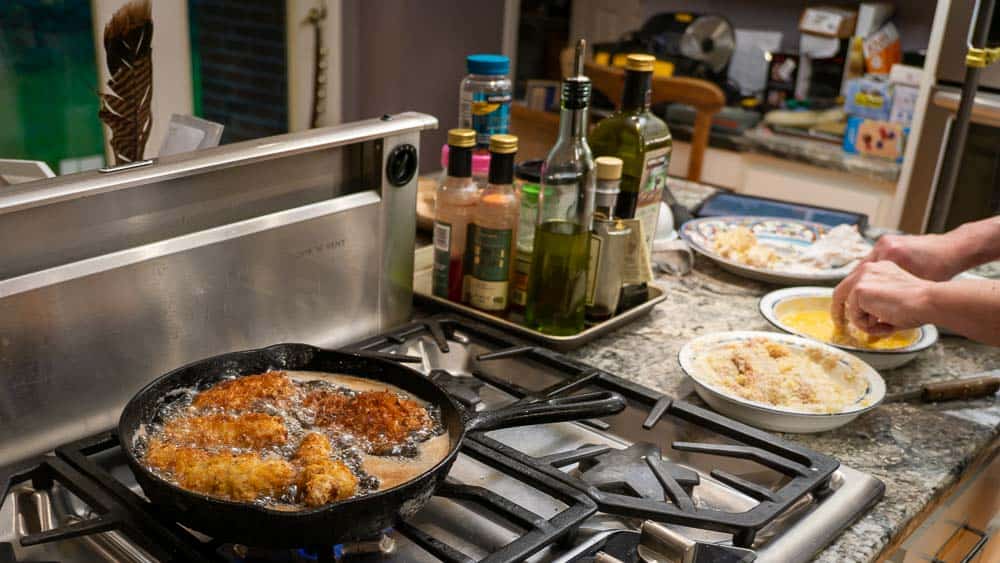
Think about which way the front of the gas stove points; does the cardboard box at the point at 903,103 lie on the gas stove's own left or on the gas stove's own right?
on the gas stove's own left

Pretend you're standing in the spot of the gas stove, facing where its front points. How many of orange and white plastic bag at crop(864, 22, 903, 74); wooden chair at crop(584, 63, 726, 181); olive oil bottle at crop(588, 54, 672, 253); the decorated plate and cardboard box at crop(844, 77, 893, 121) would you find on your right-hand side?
0

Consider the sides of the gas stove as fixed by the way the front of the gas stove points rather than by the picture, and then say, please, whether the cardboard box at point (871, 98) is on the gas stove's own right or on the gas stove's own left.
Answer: on the gas stove's own left

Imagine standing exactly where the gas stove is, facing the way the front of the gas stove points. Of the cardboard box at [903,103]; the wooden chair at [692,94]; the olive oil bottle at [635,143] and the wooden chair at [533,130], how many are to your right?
0

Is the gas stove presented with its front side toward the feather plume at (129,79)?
no

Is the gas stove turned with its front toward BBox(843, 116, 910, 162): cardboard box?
no

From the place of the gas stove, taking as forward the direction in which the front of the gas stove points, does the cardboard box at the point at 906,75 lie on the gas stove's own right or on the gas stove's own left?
on the gas stove's own left

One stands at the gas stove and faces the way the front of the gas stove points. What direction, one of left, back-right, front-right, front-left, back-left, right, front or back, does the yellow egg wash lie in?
left

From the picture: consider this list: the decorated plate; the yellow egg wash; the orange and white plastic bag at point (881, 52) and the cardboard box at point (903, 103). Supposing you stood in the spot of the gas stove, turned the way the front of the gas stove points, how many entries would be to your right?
0

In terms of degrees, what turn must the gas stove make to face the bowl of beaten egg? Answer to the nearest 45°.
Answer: approximately 90° to its left

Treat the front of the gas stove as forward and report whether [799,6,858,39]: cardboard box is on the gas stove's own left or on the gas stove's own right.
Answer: on the gas stove's own left

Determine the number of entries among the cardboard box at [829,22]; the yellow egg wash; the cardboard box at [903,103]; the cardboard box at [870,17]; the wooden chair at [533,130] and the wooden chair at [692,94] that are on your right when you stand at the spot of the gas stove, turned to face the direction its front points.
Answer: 0

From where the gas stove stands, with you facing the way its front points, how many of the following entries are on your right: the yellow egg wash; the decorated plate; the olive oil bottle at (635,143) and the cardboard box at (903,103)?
0

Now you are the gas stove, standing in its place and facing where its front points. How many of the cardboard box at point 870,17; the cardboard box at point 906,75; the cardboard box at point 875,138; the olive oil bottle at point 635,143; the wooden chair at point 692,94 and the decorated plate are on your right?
0

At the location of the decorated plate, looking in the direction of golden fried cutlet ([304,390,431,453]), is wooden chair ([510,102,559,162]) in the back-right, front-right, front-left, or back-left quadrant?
back-right

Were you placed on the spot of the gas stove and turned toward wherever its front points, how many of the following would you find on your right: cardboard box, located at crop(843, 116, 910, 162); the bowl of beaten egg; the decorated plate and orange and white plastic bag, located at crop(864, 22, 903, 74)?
0

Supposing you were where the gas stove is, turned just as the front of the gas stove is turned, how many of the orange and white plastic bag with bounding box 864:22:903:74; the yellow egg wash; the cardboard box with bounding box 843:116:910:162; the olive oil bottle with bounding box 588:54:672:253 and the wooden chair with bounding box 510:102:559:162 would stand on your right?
0
